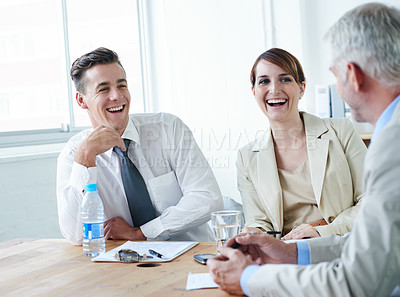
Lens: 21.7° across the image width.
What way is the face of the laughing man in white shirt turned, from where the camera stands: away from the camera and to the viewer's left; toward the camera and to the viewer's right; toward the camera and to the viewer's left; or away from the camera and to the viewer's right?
toward the camera and to the viewer's right

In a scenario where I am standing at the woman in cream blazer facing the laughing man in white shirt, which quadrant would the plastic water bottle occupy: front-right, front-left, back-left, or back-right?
front-left

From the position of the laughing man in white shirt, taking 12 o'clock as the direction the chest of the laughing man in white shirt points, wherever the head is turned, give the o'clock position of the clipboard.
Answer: The clipboard is roughly at 12 o'clock from the laughing man in white shirt.

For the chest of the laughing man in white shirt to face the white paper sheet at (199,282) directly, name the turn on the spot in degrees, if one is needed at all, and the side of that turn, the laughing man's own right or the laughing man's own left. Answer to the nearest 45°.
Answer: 0° — they already face it

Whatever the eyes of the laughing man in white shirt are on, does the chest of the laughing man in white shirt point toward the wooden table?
yes

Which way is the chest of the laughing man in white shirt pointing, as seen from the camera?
toward the camera

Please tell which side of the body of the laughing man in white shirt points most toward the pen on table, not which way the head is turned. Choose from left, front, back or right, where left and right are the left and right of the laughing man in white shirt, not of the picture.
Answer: front
